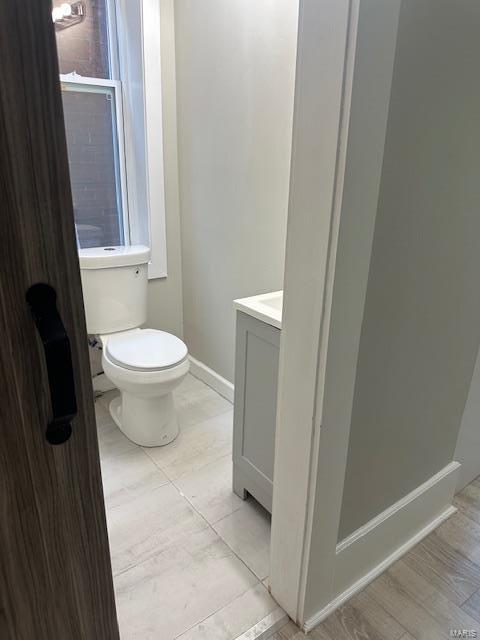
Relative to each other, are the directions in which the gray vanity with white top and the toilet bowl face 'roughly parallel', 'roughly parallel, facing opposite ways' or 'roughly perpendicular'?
roughly perpendicular

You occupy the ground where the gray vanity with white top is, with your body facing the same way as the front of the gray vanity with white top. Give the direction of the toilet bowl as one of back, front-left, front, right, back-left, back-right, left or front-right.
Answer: right

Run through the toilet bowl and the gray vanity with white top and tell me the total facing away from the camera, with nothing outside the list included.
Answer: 0

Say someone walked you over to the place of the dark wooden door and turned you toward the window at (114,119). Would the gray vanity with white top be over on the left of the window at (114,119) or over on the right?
right

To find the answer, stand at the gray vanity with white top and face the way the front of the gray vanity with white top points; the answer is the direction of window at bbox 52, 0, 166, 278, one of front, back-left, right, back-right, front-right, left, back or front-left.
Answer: right

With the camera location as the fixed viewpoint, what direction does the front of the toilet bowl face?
facing the viewer and to the right of the viewer

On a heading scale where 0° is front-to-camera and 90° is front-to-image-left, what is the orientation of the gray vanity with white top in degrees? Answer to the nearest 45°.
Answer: approximately 45°
